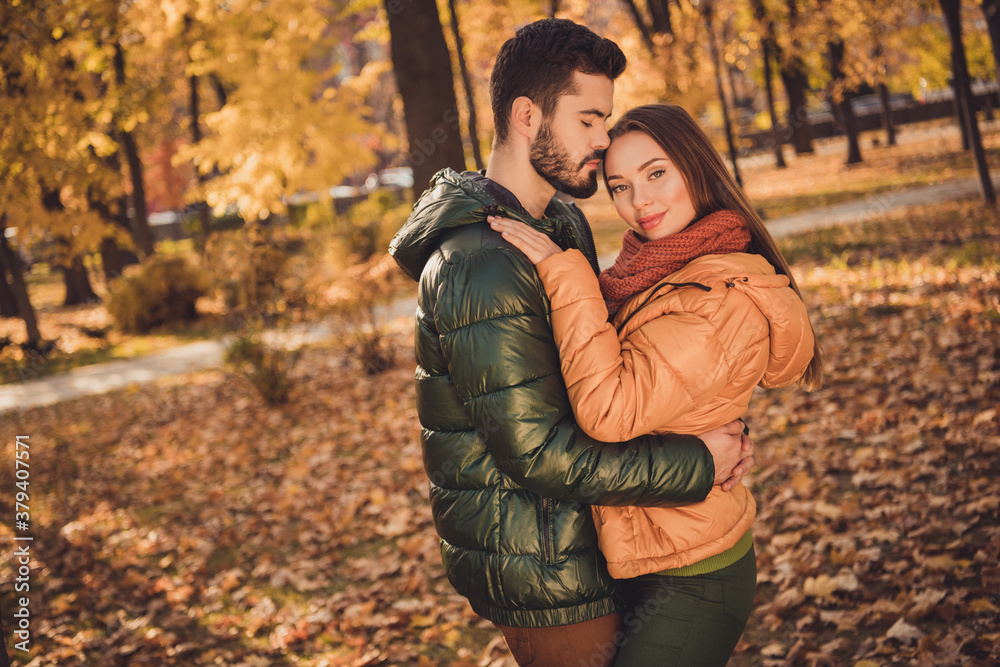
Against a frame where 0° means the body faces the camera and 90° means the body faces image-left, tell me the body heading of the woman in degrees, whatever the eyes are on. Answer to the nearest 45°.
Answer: approximately 90°

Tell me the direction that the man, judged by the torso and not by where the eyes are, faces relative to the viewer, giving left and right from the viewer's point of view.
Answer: facing to the right of the viewer

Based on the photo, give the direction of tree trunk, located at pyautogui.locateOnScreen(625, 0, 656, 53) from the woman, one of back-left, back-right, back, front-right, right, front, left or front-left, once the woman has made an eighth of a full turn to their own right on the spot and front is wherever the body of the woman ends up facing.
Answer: front-right

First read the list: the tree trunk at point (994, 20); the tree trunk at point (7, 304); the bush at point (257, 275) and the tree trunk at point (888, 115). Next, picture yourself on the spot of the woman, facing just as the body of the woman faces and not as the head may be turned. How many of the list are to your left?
0

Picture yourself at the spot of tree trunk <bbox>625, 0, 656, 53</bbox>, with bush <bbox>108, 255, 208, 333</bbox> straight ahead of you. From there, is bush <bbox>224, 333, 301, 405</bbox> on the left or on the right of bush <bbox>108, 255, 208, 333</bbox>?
left

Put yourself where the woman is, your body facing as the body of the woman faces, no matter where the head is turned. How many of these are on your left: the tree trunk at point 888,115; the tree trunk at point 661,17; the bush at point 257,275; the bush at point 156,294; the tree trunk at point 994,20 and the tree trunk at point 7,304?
0

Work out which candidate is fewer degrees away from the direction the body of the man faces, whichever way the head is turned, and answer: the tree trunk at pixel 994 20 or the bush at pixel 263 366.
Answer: the tree trunk

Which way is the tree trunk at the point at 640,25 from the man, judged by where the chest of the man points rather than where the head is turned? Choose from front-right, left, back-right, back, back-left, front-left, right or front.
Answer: left

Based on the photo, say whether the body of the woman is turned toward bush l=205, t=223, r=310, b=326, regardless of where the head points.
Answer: no

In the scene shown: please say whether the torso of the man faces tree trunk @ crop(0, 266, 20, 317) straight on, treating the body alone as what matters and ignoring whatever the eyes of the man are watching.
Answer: no

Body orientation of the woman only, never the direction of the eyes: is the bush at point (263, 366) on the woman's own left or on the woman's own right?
on the woman's own right

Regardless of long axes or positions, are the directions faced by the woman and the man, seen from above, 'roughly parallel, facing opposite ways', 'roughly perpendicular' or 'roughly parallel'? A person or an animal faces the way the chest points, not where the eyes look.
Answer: roughly parallel, facing opposite ways

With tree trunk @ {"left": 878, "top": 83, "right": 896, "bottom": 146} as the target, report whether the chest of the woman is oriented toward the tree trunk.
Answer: no
